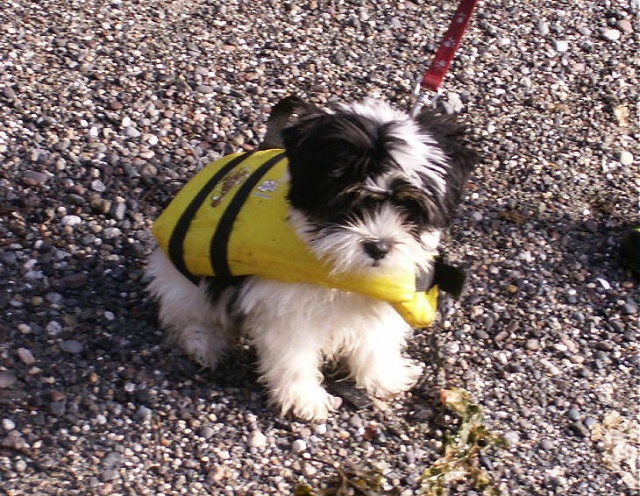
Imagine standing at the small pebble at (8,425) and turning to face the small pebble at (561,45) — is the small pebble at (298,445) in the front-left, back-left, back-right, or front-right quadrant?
front-right

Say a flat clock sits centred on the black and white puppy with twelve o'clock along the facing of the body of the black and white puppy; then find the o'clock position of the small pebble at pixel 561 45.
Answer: The small pebble is roughly at 8 o'clock from the black and white puppy.

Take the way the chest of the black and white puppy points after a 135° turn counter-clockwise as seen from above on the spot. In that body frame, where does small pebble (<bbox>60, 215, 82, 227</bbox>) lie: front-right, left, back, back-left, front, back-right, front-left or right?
front-left

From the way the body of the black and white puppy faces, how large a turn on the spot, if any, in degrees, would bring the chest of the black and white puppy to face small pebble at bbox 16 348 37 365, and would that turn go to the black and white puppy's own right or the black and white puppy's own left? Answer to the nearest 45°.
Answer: approximately 135° to the black and white puppy's own right

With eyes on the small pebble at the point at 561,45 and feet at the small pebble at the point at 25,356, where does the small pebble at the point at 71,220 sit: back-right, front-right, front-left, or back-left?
front-left

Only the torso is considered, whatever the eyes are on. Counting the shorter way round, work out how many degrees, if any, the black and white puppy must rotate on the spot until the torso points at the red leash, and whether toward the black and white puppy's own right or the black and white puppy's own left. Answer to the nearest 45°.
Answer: approximately 135° to the black and white puppy's own left

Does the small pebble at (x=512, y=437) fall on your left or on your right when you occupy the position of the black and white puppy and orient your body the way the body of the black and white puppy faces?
on your left

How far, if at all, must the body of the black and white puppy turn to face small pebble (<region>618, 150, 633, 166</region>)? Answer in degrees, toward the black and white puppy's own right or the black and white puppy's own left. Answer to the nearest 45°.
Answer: approximately 90° to the black and white puppy's own left

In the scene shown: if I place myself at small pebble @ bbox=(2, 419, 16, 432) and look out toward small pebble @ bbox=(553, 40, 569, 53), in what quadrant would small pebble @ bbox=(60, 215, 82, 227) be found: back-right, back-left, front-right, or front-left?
front-left

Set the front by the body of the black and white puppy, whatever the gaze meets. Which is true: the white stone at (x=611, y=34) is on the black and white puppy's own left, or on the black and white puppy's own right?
on the black and white puppy's own left

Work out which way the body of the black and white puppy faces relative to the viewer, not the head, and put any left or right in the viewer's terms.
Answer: facing the viewer and to the right of the viewer

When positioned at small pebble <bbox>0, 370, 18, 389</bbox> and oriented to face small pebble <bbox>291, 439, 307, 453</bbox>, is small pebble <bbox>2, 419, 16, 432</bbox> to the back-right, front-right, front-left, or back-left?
front-right
